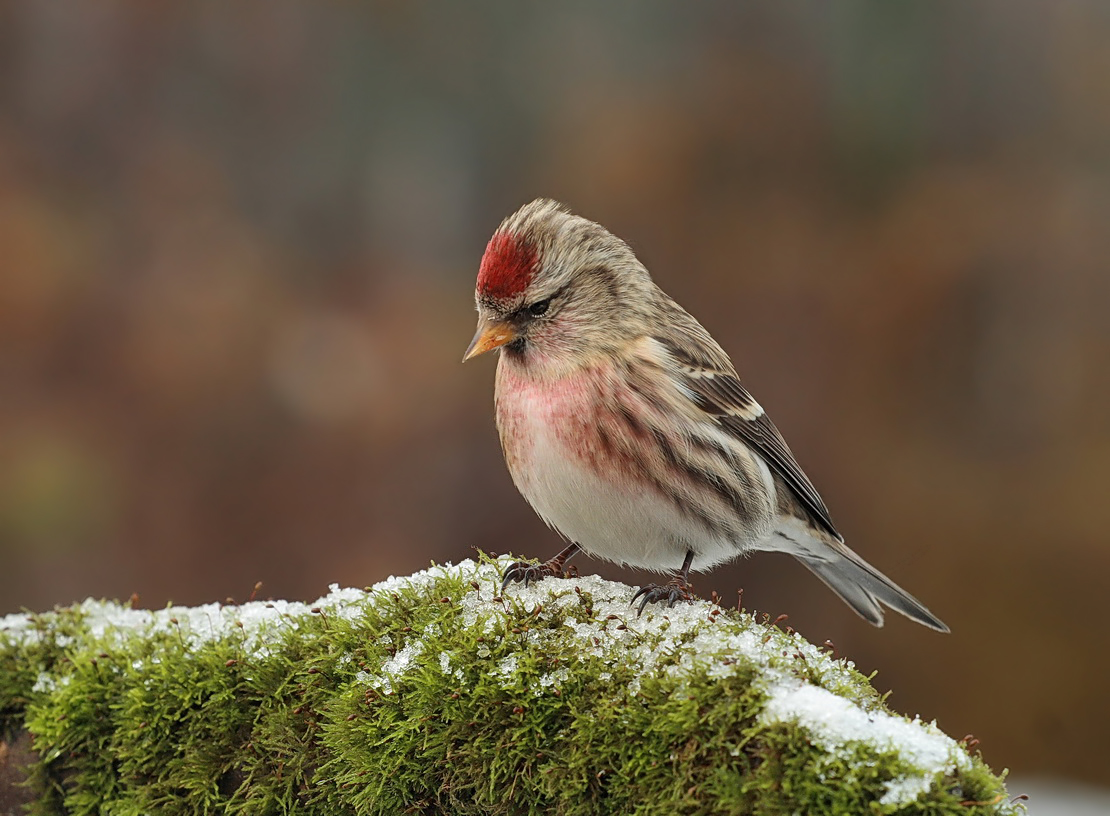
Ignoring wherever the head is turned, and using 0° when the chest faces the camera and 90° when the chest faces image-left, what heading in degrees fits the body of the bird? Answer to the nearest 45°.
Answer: approximately 45°
